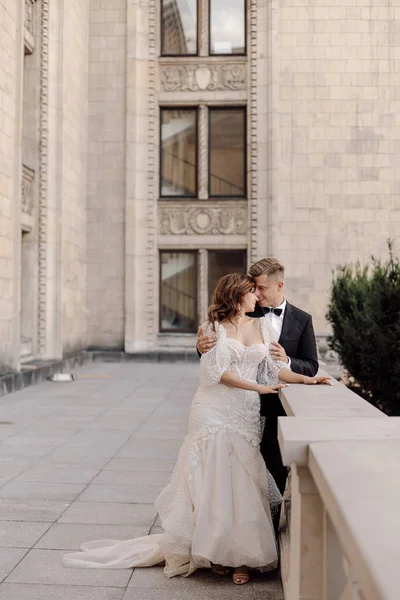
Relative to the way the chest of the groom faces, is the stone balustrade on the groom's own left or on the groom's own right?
on the groom's own left

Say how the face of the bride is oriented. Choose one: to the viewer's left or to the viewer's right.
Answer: to the viewer's right

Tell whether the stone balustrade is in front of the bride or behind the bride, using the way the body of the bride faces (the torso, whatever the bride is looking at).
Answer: in front

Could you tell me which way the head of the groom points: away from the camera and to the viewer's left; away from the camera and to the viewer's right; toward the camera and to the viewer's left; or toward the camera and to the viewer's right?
toward the camera and to the viewer's left

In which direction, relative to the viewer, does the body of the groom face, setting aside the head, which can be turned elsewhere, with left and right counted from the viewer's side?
facing the viewer and to the left of the viewer

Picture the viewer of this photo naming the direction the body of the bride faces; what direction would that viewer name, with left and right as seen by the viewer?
facing the viewer and to the right of the viewer

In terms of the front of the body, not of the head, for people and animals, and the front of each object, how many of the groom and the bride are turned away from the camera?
0

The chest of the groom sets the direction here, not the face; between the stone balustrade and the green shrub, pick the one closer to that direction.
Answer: the stone balustrade

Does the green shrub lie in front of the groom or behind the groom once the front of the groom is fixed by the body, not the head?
behind
